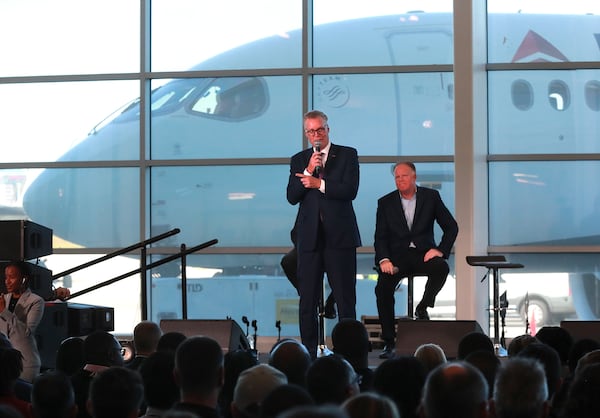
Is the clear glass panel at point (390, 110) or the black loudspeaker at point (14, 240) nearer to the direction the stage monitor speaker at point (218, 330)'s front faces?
the clear glass panel

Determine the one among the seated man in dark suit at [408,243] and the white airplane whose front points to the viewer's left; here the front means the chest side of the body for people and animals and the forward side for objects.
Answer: the white airplane

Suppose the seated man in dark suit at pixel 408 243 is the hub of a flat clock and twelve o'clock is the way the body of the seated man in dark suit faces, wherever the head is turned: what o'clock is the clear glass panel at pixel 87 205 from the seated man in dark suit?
The clear glass panel is roughly at 4 o'clock from the seated man in dark suit.

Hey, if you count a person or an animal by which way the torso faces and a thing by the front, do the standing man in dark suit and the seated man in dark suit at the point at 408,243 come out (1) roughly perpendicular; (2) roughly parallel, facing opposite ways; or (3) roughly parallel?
roughly parallel

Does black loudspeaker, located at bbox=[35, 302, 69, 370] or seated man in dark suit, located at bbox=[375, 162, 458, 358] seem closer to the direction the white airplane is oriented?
the black loudspeaker

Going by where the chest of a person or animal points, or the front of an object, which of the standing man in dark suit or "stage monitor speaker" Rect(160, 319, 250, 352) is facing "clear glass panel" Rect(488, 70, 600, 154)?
the stage monitor speaker

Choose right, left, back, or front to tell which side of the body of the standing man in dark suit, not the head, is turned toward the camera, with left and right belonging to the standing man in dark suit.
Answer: front

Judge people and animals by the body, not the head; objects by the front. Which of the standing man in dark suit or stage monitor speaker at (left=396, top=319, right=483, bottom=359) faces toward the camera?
the standing man in dark suit

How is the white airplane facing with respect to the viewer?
to the viewer's left

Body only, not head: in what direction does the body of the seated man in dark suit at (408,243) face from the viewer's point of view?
toward the camera

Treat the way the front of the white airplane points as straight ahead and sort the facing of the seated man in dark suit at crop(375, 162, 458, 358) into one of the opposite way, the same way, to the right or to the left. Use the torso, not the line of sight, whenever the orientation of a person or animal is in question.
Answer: to the left

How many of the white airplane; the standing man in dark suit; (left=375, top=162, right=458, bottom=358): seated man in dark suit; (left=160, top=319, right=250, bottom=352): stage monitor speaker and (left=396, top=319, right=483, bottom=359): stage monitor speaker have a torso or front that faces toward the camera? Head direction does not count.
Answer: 2

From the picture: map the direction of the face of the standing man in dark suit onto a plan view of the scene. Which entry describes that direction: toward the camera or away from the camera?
toward the camera

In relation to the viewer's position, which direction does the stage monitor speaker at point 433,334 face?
facing away from the viewer

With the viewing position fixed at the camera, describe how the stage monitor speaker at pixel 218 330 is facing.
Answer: facing away from the viewer and to the right of the viewer

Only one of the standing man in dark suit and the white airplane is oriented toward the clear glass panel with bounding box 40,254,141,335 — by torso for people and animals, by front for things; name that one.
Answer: the white airplane

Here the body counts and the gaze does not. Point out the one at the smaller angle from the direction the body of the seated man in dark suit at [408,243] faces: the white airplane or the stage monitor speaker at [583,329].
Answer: the stage monitor speaker

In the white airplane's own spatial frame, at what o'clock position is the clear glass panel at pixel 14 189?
The clear glass panel is roughly at 10 o'clock from the white airplane.

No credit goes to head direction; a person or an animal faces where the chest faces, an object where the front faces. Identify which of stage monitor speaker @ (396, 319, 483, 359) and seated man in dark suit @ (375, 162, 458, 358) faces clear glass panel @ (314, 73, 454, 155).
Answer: the stage monitor speaker
